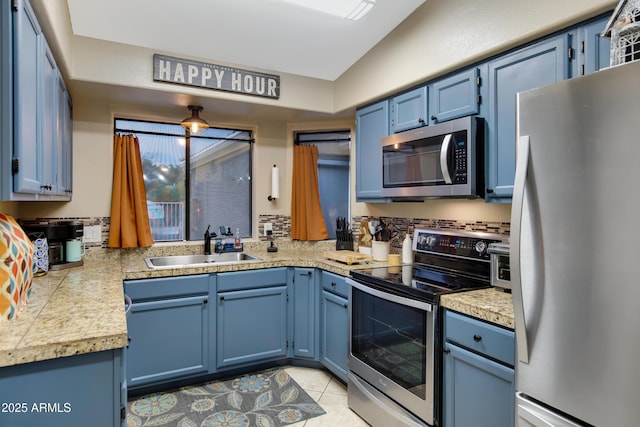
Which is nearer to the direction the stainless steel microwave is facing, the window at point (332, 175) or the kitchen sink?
the kitchen sink

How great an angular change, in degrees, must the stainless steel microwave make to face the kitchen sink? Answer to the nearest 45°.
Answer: approximately 45° to its right

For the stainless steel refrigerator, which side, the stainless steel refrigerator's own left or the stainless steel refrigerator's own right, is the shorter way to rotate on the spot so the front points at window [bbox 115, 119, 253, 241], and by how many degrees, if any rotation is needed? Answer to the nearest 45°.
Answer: approximately 45° to the stainless steel refrigerator's own right

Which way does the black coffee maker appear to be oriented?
to the viewer's right

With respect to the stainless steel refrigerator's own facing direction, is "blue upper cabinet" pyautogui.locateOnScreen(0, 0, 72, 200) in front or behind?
in front

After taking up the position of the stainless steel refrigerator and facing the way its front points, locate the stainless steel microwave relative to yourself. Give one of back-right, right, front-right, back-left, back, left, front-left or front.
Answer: right

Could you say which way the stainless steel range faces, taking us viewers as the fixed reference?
facing the viewer and to the left of the viewer

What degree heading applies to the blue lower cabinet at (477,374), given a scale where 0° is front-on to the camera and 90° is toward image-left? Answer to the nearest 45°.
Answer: approximately 45°

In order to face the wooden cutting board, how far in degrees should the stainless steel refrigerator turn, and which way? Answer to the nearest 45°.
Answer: approximately 90° to its right

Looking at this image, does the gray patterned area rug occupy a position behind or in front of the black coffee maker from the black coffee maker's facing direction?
in front

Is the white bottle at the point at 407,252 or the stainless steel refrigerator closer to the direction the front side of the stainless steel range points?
the stainless steel refrigerator
